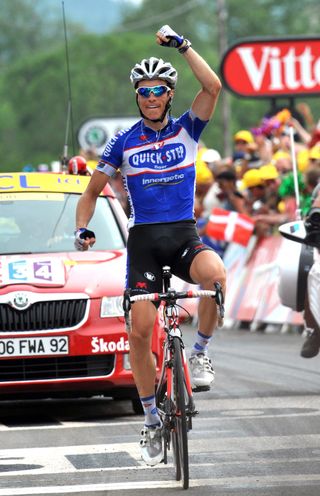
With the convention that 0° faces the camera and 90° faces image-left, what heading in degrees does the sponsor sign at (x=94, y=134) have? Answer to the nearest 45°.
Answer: approximately 0°

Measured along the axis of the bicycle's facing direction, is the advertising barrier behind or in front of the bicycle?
behind

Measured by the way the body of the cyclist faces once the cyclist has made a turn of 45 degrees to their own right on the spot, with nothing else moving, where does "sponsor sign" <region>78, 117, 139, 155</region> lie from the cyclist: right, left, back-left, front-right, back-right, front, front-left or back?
back-right

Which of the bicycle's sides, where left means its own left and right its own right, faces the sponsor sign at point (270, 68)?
back

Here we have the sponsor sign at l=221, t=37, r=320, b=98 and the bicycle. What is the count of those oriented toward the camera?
2

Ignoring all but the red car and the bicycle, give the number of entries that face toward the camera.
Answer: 2
